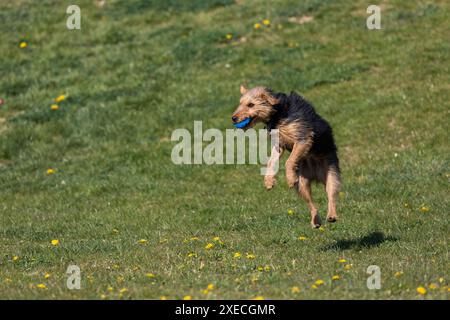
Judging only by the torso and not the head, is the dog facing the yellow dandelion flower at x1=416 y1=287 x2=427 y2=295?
no

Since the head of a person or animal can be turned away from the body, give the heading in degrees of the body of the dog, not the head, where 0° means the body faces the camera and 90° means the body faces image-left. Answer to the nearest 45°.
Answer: approximately 45°

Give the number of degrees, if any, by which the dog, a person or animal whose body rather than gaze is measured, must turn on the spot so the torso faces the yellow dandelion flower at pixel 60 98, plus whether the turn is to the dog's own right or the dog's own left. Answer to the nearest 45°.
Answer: approximately 90° to the dog's own right
